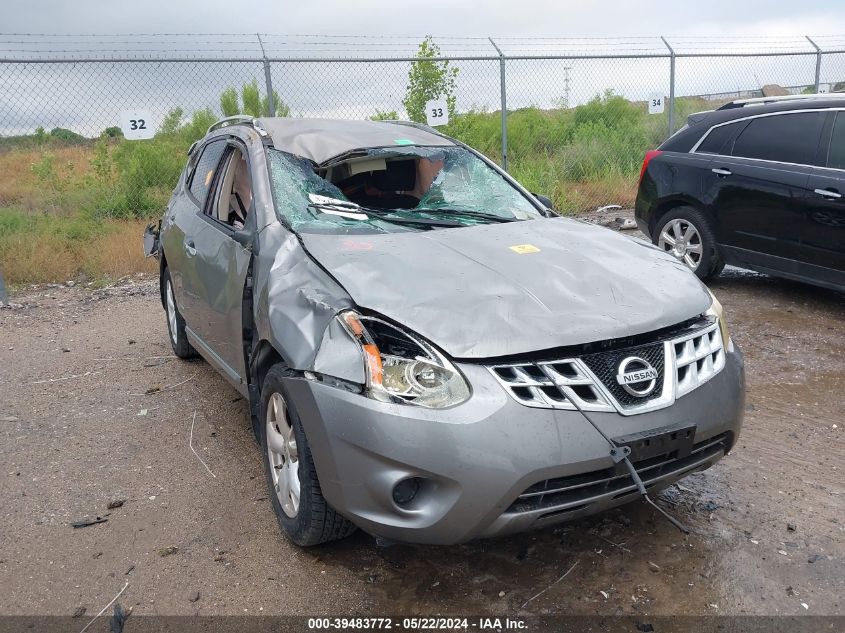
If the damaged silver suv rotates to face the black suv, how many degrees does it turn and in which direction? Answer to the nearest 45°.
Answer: approximately 90° to its left

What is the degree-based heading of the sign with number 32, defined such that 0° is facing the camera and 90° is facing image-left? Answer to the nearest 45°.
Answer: approximately 0°

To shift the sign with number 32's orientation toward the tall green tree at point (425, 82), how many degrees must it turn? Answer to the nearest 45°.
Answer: approximately 90° to its left

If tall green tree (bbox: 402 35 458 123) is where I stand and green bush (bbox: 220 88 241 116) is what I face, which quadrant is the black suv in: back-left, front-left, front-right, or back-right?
back-left

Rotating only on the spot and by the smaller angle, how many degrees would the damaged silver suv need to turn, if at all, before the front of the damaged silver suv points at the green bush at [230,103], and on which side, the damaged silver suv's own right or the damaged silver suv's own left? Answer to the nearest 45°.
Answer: approximately 135° to the damaged silver suv's own left

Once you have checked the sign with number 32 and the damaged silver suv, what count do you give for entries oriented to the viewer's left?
0

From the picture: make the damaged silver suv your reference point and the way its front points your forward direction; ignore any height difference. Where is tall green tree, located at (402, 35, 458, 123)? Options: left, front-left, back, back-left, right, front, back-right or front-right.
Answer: back-left

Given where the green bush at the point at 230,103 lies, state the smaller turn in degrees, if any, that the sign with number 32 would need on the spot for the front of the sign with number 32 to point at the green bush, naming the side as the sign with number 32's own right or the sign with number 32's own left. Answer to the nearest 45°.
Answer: approximately 180°

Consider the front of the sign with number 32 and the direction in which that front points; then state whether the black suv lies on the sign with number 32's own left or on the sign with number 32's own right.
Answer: on the sign with number 32's own left

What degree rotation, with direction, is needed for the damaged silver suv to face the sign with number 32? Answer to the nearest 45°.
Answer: approximately 180°

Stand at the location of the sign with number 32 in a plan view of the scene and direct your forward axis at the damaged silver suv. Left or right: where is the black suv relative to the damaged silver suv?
left

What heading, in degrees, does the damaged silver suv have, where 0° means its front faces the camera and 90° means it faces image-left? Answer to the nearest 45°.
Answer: approximately 315°
